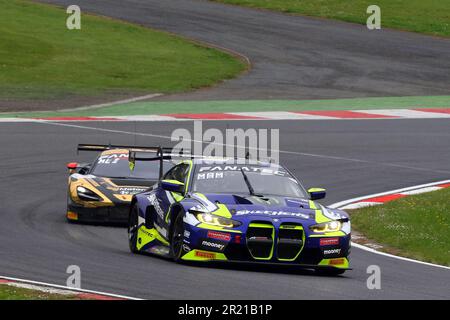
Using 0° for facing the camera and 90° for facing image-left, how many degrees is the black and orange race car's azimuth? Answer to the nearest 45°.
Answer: approximately 0°

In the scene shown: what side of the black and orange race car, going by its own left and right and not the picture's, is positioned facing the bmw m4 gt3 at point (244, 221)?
front
